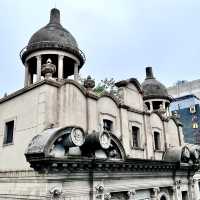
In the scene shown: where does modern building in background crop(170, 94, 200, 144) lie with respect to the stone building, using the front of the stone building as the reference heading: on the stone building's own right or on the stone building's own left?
on the stone building's own left

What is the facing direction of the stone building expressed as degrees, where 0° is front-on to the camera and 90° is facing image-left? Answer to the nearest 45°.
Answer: approximately 315°
